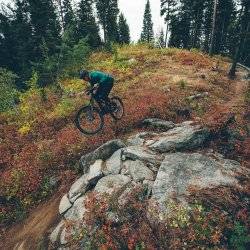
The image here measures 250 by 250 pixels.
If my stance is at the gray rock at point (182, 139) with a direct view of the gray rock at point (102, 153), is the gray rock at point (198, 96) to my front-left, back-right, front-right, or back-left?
back-right

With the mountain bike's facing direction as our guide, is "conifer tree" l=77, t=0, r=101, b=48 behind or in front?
behind
